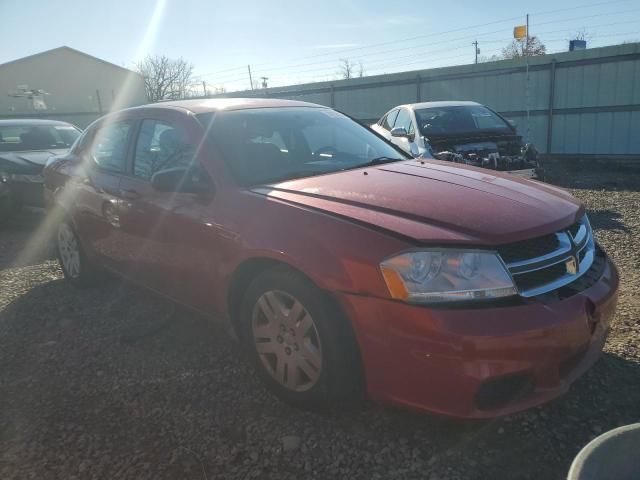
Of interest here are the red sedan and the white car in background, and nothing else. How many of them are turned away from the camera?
0

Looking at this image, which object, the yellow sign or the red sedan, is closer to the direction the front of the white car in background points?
the red sedan

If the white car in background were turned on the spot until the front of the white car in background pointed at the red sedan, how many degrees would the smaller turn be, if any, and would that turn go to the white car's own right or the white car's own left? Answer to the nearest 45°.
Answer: approximately 45° to the white car's own right

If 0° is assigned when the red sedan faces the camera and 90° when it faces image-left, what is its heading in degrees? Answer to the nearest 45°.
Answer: approximately 315°

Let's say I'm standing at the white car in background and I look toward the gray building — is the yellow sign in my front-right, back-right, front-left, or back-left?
front-right

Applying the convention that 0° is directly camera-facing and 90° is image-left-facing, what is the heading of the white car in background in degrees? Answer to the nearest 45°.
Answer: approximately 315°

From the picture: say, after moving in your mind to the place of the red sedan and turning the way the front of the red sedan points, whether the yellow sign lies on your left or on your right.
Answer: on your left

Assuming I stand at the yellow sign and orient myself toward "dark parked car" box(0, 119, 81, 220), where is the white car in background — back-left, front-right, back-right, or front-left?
front-left

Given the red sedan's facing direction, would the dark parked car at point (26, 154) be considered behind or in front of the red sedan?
behind

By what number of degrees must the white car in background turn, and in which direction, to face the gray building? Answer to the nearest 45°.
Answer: approximately 180°

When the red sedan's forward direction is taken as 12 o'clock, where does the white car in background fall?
The white car in background is roughly at 8 o'clock from the red sedan.

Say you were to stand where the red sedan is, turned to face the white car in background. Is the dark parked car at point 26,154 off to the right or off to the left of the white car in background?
left

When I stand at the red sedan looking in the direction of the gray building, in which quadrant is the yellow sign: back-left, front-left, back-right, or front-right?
front-right

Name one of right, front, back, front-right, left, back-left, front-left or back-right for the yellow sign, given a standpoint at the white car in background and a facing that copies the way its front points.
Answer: back-left
